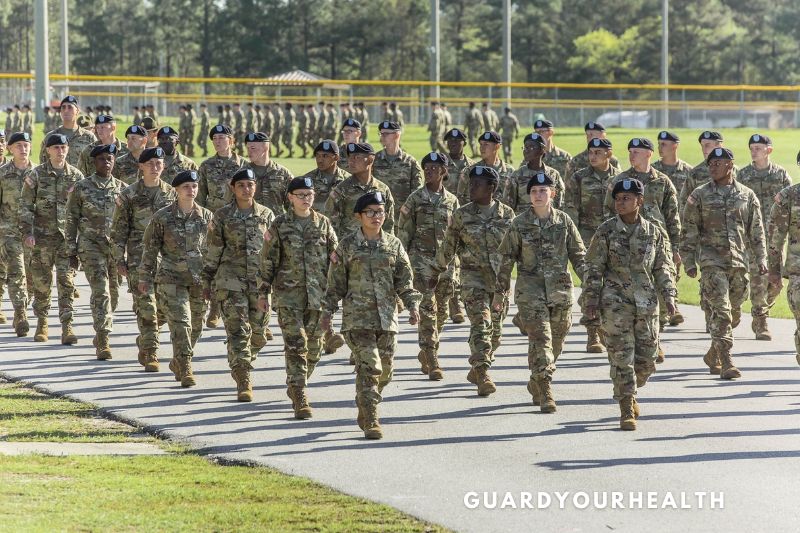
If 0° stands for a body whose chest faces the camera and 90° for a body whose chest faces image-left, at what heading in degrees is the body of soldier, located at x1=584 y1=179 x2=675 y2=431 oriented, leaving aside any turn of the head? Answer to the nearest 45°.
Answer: approximately 0°

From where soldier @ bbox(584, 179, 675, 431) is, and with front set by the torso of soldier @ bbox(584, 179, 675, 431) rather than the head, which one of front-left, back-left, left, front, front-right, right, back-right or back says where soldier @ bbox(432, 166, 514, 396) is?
back-right

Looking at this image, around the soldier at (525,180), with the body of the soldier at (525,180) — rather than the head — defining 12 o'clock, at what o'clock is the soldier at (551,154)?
the soldier at (551,154) is roughly at 6 o'clock from the soldier at (525,180).

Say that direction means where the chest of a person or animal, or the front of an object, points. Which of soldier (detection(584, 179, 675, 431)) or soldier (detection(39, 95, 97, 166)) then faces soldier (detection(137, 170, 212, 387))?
soldier (detection(39, 95, 97, 166))

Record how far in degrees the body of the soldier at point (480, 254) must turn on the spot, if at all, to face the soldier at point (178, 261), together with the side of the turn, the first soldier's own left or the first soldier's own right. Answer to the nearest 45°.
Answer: approximately 90° to the first soldier's own right

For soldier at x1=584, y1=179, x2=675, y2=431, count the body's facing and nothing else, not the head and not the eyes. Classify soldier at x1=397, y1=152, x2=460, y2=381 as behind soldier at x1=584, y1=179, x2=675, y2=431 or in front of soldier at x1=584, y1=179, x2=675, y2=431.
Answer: behind

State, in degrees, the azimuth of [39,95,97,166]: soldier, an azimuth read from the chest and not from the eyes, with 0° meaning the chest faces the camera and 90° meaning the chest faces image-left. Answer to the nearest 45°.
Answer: approximately 0°

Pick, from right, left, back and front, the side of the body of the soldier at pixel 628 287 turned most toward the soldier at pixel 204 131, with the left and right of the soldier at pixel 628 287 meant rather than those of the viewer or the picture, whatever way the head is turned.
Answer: back

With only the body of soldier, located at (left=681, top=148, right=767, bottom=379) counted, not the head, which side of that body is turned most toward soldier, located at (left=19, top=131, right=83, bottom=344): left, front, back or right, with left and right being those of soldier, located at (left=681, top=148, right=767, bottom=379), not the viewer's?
right

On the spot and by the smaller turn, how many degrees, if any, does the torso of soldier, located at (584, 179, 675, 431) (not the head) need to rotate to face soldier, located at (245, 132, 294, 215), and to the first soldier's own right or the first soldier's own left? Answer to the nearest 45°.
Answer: approximately 135° to the first soldier's own right

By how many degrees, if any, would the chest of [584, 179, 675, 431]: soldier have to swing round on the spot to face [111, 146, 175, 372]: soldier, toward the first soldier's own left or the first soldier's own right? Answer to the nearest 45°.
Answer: approximately 135° to the first soldier's own right
